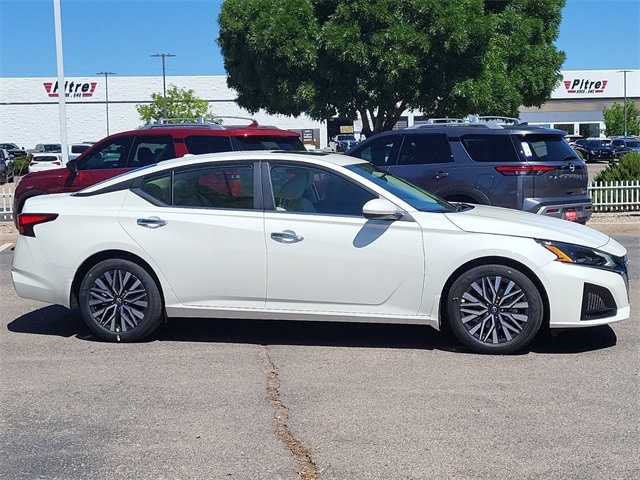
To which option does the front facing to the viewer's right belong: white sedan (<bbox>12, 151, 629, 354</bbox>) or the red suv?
the white sedan

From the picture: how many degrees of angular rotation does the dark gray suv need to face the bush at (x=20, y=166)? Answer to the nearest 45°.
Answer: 0° — it already faces it

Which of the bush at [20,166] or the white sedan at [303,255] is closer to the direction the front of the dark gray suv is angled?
the bush

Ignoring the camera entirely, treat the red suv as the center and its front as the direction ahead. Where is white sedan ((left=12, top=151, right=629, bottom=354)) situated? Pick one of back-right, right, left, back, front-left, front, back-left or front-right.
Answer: back-left

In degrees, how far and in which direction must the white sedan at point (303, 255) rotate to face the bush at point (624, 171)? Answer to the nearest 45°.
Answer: approximately 45° to its left

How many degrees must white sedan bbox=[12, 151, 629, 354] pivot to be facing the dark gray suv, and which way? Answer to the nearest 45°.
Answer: approximately 45° to its left

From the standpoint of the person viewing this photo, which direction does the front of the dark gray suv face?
facing away from the viewer and to the left of the viewer

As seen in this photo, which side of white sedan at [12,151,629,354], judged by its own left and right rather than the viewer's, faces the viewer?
right

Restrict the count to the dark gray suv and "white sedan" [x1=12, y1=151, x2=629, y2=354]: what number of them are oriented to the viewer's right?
1

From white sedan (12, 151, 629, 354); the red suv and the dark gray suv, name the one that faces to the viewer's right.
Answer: the white sedan

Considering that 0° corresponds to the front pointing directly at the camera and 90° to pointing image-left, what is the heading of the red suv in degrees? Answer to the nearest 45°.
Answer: approximately 135°
